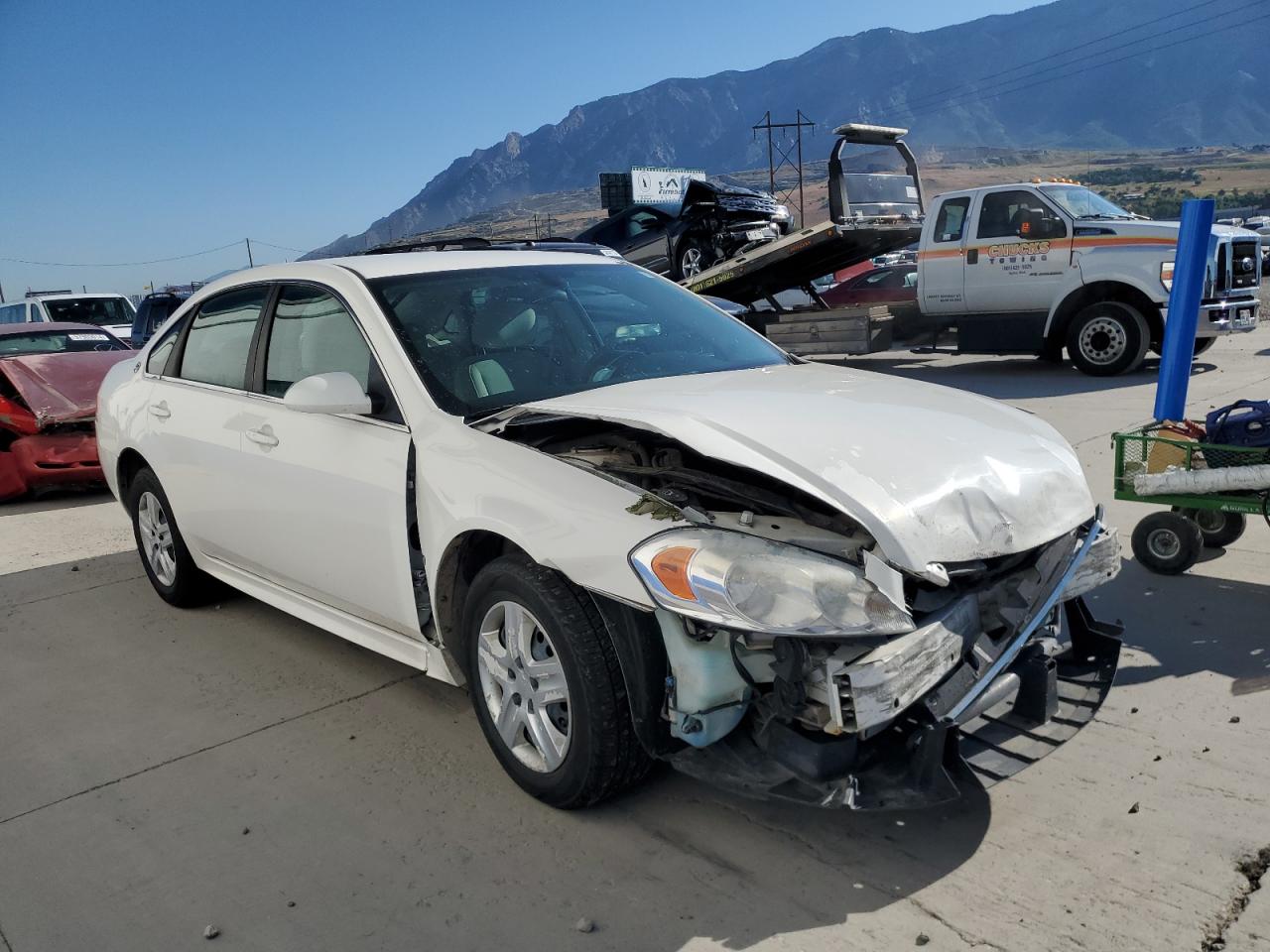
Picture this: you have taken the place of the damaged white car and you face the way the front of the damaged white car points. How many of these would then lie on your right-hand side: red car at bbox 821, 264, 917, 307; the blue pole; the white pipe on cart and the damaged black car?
0

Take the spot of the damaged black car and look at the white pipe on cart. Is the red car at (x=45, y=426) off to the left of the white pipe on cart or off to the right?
right

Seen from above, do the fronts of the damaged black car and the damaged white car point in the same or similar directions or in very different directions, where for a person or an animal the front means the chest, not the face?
same or similar directions

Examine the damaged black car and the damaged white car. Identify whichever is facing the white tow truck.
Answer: the damaged black car

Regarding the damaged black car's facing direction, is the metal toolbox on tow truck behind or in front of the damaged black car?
in front

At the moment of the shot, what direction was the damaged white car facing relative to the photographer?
facing the viewer and to the right of the viewer

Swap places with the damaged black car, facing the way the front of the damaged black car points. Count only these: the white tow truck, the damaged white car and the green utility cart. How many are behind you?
0

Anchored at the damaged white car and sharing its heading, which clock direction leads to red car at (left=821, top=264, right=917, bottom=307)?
The red car is roughly at 8 o'clock from the damaged white car.

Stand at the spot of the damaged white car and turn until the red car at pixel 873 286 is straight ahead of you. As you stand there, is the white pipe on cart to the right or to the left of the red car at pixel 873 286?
right

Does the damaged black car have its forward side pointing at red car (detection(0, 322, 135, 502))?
no

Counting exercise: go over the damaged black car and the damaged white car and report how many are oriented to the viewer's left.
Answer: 0

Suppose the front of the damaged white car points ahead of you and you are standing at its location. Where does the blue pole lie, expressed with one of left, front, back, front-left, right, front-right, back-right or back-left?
left

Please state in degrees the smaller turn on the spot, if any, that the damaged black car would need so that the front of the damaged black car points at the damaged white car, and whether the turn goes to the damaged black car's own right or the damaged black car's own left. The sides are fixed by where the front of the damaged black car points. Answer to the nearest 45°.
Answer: approximately 45° to the damaged black car's own right

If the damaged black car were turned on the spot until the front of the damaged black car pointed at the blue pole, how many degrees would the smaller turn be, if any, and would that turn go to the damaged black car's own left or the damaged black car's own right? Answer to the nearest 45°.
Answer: approximately 45° to the damaged black car's own right

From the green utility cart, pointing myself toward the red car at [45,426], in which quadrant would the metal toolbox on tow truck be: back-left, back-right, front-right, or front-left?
front-right

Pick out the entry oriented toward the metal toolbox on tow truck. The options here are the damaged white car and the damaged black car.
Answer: the damaged black car

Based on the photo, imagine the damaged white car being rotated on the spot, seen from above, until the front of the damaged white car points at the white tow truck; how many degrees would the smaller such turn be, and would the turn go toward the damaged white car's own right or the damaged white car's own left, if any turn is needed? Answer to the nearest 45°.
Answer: approximately 90° to the damaged white car's own left
